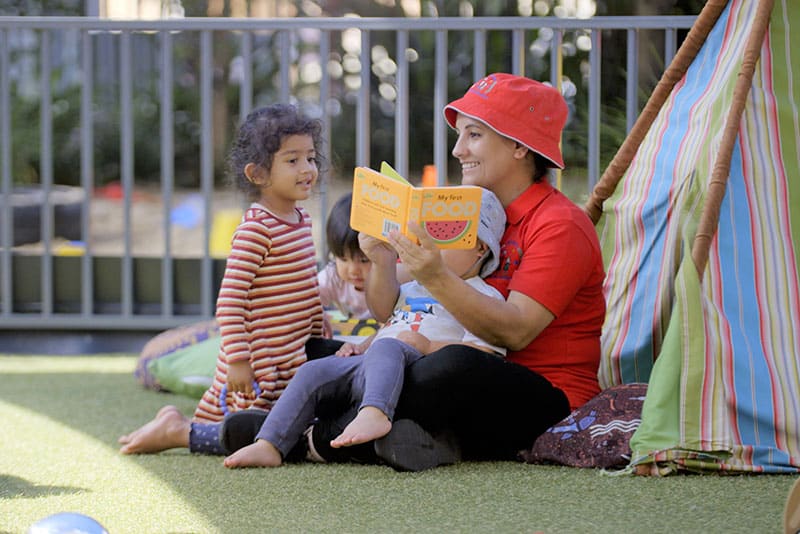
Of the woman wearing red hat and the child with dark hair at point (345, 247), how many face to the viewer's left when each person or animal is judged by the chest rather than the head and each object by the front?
1

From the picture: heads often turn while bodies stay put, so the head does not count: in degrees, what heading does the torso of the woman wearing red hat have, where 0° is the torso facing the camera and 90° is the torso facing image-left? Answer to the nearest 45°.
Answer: approximately 90°

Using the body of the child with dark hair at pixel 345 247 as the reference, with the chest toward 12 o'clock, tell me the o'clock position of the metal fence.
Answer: The metal fence is roughly at 7 o'clock from the child with dark hair.
